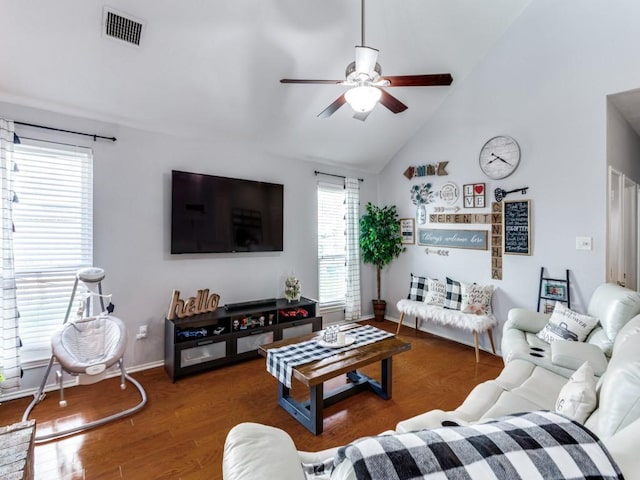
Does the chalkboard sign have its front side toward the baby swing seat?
yes

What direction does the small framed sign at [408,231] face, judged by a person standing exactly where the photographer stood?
facing the viewer and to the left of the viewer

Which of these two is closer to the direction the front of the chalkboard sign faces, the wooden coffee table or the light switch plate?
the wooden coffee table

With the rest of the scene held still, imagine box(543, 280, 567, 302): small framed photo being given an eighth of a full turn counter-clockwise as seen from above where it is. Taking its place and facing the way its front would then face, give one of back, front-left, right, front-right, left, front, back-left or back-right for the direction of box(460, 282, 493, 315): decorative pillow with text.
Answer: right

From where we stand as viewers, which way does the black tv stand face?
facing the viewer and to the right of the viewer

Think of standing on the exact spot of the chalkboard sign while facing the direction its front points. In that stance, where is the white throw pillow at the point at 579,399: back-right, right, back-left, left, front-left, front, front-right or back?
front-left

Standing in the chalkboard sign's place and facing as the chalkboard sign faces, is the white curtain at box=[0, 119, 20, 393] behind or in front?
in front

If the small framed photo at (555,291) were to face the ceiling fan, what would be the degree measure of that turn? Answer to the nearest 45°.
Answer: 0° — it already faces it

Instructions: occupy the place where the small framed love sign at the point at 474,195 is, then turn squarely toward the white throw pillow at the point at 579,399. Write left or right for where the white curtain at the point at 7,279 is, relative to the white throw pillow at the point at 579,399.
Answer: right

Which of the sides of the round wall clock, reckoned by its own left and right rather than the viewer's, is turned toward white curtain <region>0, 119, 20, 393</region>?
front
